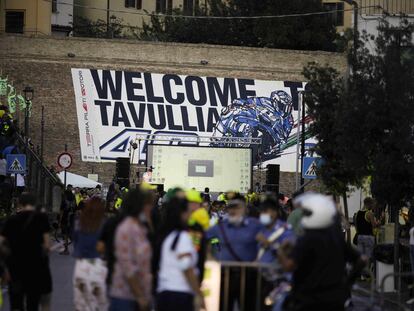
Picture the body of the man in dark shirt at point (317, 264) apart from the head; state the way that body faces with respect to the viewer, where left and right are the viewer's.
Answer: facing away from the viewer and to the left of the viewer

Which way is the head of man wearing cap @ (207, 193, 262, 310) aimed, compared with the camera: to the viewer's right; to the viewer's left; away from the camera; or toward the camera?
toward the camera

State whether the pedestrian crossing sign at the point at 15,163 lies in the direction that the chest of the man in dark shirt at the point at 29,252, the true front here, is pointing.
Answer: yes

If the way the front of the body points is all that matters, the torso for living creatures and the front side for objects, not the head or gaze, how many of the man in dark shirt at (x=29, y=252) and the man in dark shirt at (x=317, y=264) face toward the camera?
0

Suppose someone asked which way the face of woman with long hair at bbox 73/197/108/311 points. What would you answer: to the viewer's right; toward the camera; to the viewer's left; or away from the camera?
away from the camera

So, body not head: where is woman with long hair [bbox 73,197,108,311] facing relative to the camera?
away from the camera

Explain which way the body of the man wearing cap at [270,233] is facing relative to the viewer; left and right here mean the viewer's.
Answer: facing the viewer and to the left of the viewer

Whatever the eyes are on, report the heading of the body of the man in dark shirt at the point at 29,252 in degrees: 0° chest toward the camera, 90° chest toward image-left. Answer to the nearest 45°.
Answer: approximately 180°

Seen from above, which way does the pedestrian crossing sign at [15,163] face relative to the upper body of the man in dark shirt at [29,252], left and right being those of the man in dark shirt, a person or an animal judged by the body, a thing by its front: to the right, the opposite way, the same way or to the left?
the opposite way

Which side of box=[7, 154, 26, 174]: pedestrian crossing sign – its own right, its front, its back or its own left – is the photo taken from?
front

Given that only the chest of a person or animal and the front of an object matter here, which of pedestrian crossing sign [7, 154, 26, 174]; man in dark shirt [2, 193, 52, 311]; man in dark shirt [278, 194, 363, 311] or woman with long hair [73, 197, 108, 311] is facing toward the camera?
the pedestrian crossing sign

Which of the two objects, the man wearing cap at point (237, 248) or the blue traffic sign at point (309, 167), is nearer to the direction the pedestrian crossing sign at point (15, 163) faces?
the man wearing cap

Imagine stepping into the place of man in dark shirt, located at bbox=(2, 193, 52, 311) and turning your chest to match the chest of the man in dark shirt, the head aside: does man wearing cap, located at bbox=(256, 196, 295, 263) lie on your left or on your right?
on your right

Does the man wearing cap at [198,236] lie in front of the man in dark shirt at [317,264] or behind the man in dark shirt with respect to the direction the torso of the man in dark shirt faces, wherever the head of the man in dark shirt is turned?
in front
